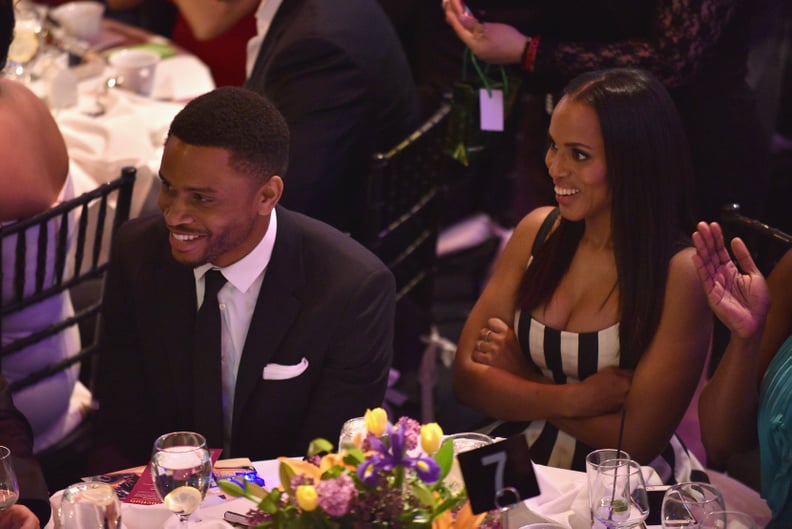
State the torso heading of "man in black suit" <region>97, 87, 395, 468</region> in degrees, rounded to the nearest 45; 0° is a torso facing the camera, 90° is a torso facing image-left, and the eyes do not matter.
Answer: approximately 45°

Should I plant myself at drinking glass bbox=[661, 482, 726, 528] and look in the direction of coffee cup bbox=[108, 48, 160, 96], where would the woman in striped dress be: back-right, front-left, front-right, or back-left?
front-right

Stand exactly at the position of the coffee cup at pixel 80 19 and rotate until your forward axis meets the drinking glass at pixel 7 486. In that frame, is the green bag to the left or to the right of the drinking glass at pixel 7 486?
left

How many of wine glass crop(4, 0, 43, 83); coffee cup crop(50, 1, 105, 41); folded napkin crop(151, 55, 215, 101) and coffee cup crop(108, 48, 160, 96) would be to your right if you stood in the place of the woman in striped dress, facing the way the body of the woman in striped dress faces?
4

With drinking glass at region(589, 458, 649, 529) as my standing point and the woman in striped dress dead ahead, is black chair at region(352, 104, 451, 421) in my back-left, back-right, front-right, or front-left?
front-left

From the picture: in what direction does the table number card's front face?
toward the camera

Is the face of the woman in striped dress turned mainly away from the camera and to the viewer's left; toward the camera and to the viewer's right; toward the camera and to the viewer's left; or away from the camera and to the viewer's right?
toward the camera and to the viewer's left

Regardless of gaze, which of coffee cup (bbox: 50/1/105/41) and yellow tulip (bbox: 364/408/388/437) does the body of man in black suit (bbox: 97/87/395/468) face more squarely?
the yellow tulip

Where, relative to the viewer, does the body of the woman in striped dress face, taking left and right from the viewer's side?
facing the viewer and to the left of the viewer

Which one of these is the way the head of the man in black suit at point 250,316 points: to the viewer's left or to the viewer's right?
to the viewer's left

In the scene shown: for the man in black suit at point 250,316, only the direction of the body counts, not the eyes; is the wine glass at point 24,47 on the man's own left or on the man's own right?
on the man's own right

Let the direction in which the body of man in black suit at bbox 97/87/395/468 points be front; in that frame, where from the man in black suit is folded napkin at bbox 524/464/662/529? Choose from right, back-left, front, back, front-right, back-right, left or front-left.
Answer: left

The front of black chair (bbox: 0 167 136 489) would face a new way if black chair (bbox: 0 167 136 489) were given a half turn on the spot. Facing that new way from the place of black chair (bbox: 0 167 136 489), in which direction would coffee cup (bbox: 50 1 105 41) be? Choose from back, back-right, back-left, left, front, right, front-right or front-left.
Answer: back-left
